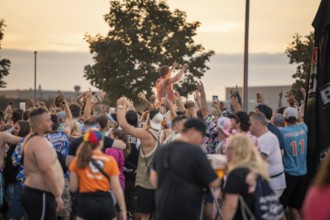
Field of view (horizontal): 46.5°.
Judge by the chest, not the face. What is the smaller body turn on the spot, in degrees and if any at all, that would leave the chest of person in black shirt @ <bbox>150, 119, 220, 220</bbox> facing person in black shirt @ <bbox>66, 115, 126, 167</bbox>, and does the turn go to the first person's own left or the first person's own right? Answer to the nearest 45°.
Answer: approximately 90° to the first person's own left

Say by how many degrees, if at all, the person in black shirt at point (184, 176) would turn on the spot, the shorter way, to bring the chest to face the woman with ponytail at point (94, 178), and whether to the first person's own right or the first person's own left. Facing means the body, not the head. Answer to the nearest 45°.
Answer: approximately 90° to the first person's own left

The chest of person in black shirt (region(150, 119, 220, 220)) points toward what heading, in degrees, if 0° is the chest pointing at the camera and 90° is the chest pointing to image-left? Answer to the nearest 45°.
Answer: approximately 225°

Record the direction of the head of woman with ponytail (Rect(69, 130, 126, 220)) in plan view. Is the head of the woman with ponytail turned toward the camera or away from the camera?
away from the camera

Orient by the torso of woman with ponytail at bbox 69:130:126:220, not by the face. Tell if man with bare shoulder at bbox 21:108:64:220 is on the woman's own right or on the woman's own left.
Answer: on the woman's own left

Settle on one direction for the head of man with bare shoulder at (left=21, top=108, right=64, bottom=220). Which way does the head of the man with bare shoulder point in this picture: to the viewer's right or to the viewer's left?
to the viewer's right

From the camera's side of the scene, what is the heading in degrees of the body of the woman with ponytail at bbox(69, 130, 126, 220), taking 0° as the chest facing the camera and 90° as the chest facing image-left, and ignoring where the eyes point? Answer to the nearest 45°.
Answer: approximately 180°
